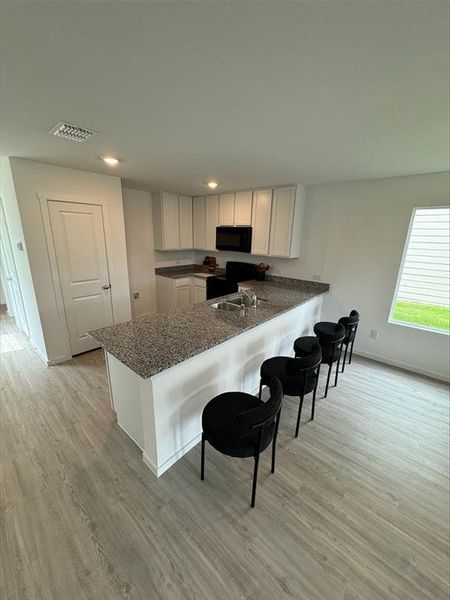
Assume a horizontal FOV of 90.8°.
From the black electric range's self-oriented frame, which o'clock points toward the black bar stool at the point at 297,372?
The black bar stool is roughly at 10 o'clock from the black electric range.

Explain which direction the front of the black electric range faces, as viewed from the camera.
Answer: facing the viewer and to the left of the viewer

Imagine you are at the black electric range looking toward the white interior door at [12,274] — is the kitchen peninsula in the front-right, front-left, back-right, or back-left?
front-left

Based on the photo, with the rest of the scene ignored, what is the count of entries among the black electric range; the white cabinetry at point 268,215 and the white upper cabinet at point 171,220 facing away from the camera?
0

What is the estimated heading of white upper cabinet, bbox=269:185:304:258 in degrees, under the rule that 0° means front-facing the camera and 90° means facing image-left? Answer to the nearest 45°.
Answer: approximately 45°

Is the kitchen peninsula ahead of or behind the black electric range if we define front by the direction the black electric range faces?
ahead

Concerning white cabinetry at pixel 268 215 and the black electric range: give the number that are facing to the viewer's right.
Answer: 0

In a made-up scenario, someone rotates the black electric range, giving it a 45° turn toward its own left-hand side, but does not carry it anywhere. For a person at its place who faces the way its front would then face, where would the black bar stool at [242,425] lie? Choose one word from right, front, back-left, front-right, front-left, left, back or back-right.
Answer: front

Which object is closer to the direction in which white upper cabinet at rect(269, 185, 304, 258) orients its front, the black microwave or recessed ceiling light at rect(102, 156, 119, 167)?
the recessed ceiling light

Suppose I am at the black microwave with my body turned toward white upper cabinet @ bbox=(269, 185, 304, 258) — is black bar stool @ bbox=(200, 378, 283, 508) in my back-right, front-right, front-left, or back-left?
front-right

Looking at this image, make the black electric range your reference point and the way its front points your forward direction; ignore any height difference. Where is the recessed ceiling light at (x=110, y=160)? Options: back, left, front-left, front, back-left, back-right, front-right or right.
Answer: front
